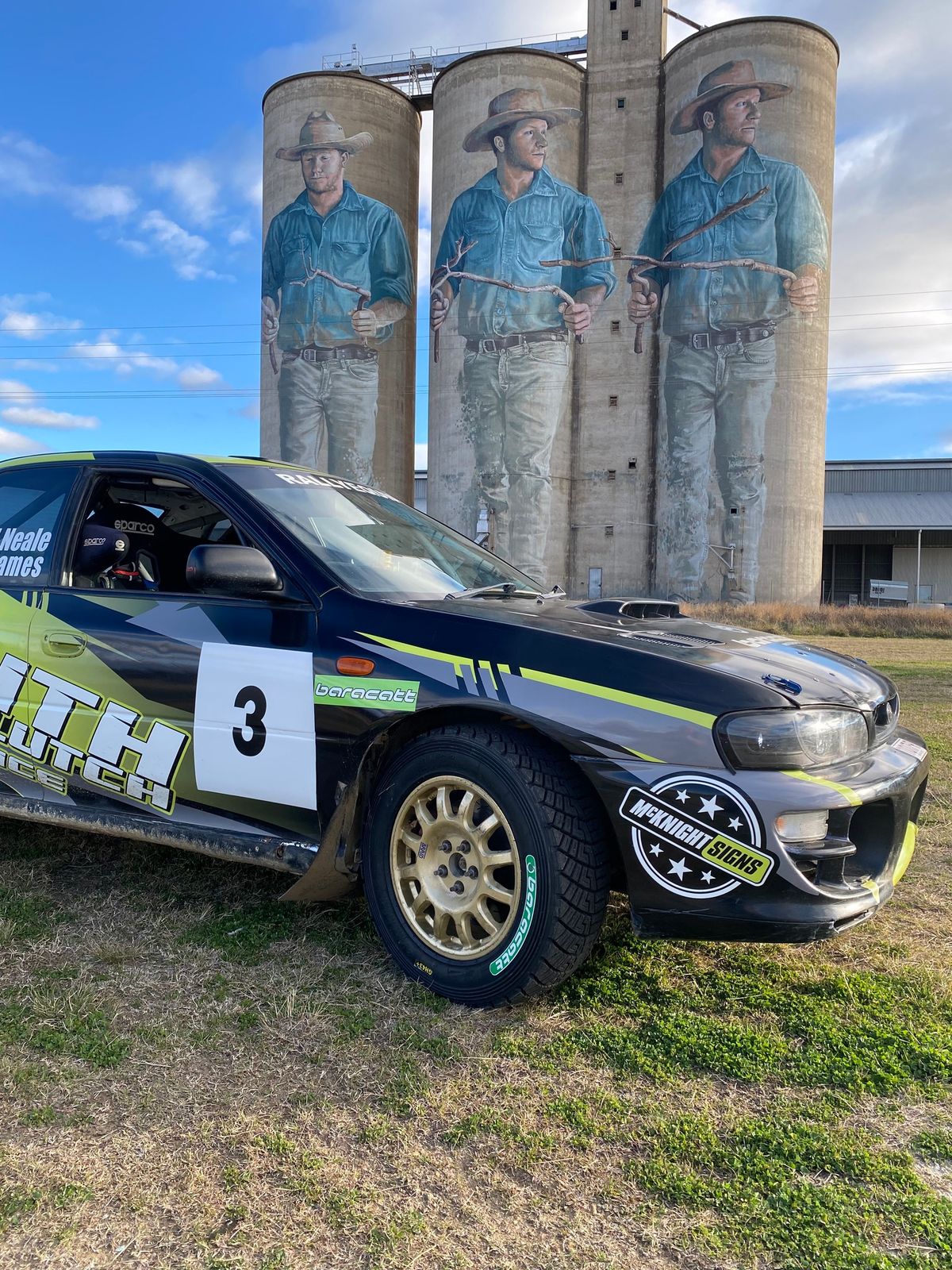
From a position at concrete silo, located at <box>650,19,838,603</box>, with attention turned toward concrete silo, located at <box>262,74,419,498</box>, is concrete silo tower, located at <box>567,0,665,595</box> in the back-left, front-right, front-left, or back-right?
front-right

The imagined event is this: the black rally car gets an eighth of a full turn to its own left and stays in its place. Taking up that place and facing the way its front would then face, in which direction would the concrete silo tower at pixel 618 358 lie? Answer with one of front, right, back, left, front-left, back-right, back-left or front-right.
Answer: left

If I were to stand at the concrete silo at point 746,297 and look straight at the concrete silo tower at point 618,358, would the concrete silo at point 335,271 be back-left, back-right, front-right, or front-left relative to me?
front-left

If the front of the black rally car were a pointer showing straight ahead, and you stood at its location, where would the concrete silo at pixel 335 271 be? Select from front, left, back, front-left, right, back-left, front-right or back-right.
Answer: back-left

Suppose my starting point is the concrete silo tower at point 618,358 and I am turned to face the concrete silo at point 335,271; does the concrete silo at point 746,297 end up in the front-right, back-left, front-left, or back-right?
back-left

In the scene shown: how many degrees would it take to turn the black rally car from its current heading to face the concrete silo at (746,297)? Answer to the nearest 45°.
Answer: approximately 135° to its left
